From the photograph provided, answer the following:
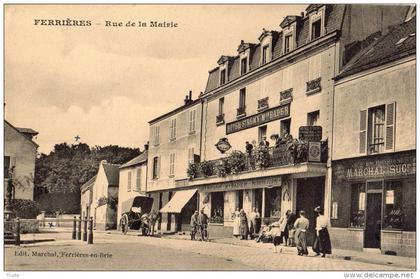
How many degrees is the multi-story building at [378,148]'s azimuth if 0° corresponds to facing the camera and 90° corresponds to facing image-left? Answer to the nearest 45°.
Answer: approximately 45°

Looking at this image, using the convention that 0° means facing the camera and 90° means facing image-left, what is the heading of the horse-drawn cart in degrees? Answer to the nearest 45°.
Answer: approximately 315°

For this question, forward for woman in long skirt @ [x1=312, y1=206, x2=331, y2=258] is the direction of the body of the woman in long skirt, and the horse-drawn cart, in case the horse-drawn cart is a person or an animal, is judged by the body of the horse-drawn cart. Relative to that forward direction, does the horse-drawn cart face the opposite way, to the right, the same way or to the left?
to the left

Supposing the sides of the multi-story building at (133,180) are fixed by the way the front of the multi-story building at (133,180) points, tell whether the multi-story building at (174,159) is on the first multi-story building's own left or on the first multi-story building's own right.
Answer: on the first multi-story building's own left
